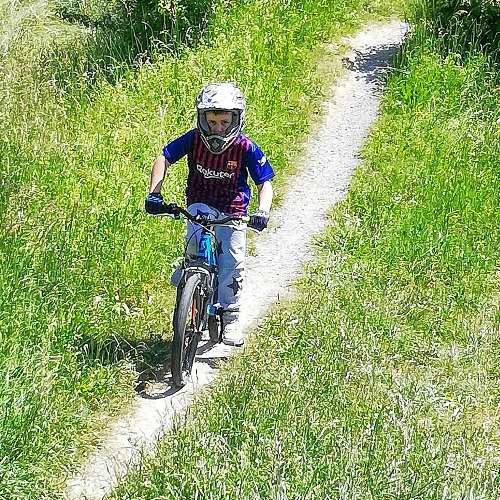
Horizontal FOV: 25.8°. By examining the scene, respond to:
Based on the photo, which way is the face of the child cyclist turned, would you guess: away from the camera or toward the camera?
toward the camera

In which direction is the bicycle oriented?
toward the camera

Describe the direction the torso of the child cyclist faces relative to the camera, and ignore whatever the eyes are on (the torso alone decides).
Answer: toward the camera
